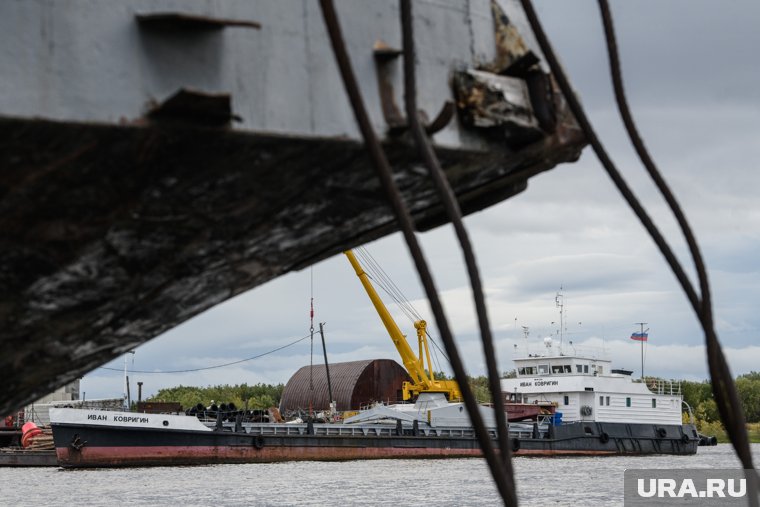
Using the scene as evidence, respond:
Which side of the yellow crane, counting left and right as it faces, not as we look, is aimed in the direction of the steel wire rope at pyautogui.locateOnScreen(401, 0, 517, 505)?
left

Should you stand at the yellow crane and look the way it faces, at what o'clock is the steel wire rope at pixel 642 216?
The steel wire rope is roughly at 9 o'clock from the yellow crane.

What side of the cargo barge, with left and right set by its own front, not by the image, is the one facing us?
left

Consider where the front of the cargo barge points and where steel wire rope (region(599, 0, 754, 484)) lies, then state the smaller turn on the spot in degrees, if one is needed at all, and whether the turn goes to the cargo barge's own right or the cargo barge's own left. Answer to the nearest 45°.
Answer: approximately 90° to the cargo barge's own left

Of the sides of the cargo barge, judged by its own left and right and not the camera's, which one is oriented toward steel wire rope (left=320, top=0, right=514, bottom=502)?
left

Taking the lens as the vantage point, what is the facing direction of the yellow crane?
facing to the left of the viewer

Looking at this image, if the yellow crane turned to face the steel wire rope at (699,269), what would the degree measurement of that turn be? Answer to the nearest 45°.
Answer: approximately 90° to its left

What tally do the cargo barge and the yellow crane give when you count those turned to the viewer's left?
2

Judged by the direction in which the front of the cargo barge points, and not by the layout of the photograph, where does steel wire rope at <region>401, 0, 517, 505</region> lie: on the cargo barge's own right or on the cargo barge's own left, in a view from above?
on the cargo barge's own left
